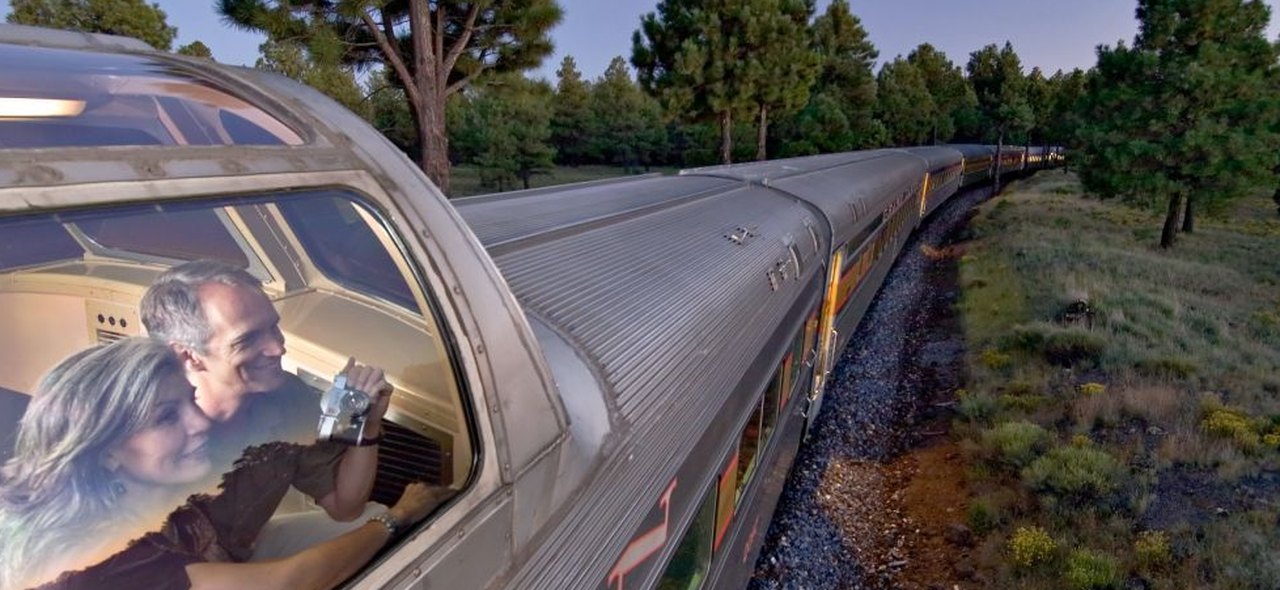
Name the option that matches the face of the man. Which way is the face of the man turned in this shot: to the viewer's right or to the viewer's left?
to the viewer's right

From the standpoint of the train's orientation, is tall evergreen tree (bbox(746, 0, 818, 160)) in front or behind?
in front

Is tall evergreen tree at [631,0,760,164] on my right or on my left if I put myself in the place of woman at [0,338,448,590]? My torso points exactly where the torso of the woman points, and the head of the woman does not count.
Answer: on my left

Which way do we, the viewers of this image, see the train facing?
facing away from the viewer and to the right of the viewer

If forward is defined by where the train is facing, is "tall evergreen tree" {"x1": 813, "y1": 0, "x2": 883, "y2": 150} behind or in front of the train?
in front

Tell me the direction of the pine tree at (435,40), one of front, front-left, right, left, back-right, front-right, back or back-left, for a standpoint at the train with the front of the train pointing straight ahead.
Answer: front-left

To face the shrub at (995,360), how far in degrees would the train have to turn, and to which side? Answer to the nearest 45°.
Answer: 0° — it already faces it
